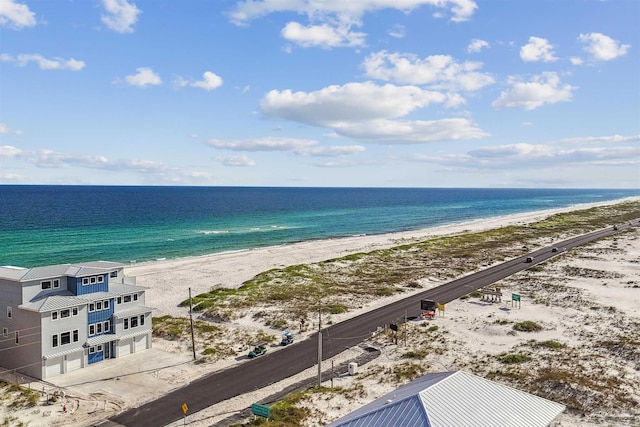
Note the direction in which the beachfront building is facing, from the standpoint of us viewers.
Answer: facing the viewer and to the right of the viewer

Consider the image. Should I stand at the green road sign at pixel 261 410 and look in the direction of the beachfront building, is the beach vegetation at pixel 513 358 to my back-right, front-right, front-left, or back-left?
back-right

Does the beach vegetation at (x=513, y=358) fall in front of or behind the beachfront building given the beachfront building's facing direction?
in front

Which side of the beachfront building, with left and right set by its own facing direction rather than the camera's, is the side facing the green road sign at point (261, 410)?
front
